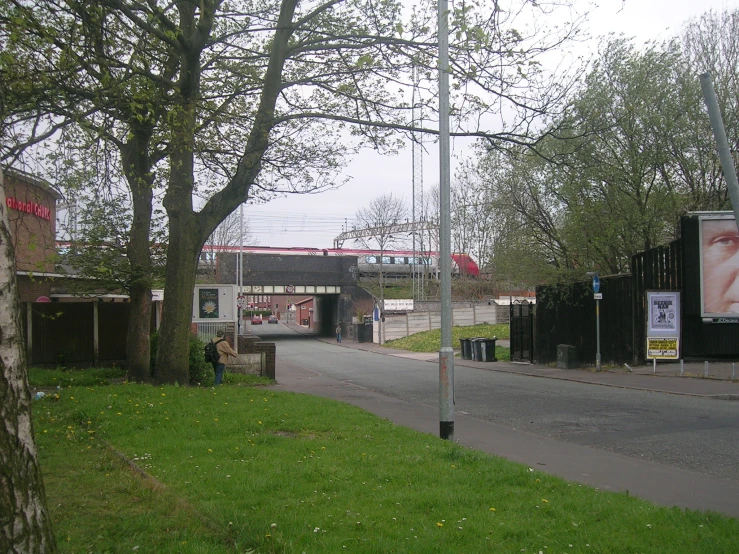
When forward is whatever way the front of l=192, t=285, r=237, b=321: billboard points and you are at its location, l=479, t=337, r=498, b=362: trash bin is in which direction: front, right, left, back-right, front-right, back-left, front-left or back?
back-left

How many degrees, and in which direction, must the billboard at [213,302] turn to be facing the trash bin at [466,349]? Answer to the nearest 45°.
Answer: approximately 135° to its left

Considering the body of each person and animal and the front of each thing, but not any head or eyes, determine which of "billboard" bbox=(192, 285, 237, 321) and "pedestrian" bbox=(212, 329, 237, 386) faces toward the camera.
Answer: the billboard

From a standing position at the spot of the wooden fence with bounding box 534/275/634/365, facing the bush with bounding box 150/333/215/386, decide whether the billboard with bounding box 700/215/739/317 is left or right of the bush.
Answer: left

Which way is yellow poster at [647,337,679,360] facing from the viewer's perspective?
toward the camera

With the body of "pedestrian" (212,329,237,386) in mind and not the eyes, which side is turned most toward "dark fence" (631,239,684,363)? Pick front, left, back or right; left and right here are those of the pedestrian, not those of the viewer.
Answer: front

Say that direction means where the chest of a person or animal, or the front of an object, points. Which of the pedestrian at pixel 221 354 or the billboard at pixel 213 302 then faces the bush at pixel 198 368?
the billboard

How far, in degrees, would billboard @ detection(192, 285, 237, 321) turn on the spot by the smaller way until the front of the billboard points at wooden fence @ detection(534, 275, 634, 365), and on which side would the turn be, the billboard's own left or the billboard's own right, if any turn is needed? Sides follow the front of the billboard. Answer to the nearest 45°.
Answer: approximately 90° to the billboard's own left

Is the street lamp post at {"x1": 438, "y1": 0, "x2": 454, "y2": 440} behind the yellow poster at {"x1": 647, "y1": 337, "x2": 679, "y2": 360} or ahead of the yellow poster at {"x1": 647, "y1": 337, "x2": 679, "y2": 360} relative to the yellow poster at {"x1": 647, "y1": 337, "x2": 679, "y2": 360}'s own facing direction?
ahead

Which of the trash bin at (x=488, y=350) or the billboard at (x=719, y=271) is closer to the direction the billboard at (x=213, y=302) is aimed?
the billboard

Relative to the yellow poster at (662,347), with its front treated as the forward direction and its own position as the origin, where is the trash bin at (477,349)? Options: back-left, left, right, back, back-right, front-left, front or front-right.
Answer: back-right

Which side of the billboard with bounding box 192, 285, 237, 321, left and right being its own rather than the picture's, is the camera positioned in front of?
front

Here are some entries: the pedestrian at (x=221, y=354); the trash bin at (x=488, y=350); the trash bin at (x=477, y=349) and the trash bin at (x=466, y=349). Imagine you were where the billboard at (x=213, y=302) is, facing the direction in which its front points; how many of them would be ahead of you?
1

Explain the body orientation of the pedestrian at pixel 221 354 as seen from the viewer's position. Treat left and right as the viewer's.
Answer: facing to the right of the viewer

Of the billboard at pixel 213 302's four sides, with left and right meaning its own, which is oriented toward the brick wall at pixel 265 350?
front

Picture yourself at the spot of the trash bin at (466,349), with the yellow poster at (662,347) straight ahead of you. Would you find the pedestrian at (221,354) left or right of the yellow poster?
right
